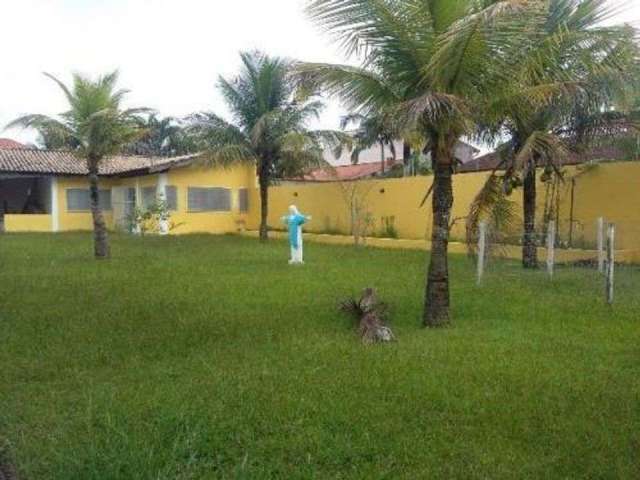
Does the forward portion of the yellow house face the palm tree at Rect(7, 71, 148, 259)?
yes

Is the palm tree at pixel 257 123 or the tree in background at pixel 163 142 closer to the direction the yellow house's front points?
the palm tree

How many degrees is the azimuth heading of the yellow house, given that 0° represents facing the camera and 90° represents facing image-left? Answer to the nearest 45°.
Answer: approximately 0°

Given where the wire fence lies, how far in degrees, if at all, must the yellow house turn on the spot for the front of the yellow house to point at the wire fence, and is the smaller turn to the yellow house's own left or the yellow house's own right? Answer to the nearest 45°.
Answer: approximately 45° to the yellow house's own left

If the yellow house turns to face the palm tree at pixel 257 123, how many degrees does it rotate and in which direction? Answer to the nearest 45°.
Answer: approximately 45° to its left

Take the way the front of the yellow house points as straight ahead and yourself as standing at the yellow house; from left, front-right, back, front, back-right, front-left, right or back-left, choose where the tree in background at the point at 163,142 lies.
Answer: back

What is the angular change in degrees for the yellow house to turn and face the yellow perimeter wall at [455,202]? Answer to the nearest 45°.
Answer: approximately 45° to its left
